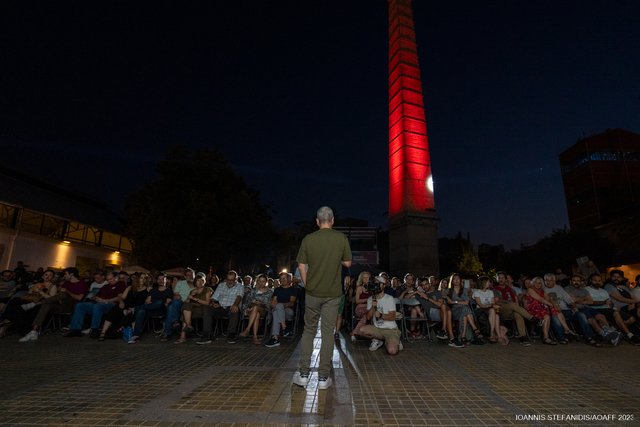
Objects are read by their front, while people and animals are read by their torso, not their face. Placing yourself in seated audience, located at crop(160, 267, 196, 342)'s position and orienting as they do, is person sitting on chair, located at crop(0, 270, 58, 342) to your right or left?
on your right

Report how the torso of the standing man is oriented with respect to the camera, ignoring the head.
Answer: away from the camera

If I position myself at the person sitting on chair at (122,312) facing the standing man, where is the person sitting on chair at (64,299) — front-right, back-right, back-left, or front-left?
back-right

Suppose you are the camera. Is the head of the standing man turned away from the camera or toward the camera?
away from the camera

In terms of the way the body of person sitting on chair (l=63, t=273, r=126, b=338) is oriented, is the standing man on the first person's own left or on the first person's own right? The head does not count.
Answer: on the first person's own left

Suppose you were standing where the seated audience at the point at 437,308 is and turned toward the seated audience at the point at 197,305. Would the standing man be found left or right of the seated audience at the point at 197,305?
left

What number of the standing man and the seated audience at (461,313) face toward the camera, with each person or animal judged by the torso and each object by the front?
1

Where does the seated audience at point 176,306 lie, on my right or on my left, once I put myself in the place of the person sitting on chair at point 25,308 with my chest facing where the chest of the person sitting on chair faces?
on my left

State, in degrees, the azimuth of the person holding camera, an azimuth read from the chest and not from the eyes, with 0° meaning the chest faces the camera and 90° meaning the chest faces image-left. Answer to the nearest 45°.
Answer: approximately 45°

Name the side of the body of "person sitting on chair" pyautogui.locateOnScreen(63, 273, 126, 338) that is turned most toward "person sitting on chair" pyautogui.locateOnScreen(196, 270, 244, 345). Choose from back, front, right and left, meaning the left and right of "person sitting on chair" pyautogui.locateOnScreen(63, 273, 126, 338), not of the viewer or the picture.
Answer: left

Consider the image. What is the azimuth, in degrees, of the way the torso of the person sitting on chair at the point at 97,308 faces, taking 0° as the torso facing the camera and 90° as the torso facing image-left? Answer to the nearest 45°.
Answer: approximately 45°

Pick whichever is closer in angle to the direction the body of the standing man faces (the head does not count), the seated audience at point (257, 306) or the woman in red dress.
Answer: the seated audience

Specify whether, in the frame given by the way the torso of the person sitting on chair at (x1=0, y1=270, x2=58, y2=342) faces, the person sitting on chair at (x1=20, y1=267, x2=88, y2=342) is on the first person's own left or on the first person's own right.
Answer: on the first person's own left

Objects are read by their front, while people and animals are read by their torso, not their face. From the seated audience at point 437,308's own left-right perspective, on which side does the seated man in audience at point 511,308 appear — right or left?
on their left
